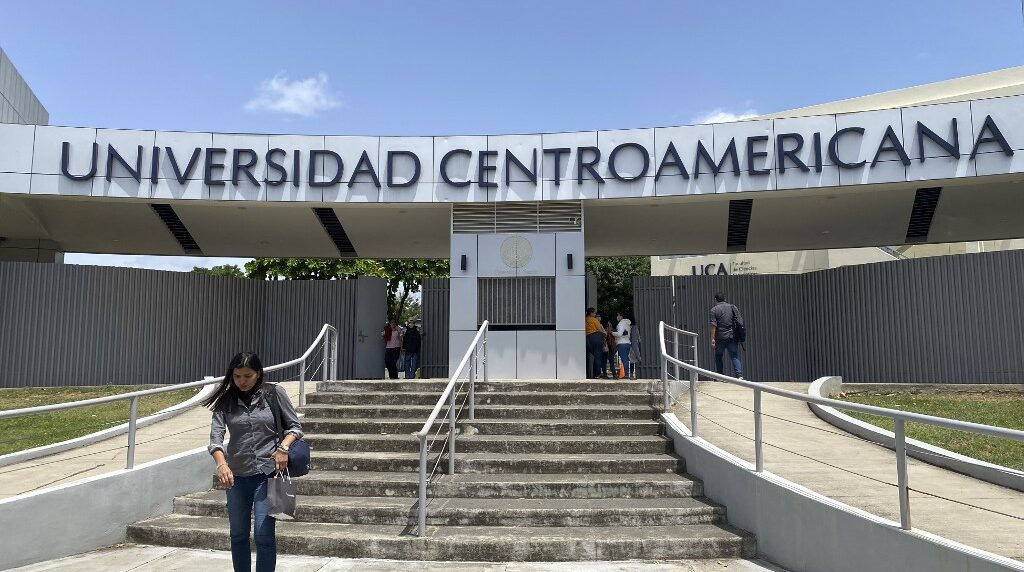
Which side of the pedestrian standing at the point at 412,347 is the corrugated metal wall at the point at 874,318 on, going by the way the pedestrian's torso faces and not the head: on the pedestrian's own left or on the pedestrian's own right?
on the pedestrian's own right

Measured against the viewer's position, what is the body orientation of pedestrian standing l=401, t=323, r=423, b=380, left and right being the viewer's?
facing away from the viewer

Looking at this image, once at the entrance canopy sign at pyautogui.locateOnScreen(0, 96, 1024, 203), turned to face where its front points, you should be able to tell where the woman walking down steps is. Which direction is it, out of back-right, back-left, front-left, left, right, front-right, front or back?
front

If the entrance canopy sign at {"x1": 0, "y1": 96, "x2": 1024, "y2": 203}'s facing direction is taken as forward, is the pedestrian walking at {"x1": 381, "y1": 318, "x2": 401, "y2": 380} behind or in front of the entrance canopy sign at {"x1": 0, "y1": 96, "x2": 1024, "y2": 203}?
behind

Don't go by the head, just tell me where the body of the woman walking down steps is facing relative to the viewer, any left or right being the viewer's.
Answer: facing the viewer

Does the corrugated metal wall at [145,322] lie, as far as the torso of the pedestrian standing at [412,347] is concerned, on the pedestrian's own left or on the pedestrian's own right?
on the pedestrian's own left

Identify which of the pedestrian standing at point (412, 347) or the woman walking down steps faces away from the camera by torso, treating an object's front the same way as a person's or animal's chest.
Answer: the pedestrian standing

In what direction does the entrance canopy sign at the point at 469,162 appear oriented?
toward the camera

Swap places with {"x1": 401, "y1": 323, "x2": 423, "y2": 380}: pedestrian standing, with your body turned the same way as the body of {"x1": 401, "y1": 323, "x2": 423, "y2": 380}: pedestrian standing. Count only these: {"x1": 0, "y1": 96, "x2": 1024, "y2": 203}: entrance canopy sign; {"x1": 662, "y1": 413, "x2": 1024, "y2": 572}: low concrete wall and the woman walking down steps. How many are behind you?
3

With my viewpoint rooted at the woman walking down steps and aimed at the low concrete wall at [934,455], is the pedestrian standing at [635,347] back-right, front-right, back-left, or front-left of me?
front-left
